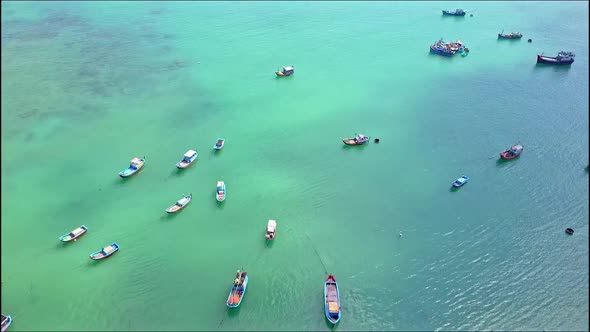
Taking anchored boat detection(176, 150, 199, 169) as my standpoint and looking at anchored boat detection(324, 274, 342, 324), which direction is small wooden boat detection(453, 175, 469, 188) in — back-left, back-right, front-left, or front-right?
front-left

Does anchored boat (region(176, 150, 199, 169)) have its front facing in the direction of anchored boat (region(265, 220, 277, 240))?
no

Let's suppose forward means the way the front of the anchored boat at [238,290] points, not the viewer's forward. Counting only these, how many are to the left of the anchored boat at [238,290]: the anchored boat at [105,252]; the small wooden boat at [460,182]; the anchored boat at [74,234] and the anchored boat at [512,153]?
2

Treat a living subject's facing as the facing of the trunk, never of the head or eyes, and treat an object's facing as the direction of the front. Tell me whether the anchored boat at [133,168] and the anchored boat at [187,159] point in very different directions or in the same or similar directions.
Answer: same or similar directions

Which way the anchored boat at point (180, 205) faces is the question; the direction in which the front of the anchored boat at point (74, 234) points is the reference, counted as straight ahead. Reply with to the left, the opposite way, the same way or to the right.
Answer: the same way
